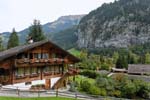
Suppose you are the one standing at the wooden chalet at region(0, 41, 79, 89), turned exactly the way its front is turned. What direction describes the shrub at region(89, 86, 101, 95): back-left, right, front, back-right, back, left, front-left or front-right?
front-left

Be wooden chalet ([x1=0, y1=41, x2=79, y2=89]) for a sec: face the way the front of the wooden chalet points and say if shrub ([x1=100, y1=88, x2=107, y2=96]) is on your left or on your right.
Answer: on your left

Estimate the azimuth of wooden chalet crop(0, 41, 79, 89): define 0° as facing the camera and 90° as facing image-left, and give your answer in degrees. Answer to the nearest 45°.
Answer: approximately 315°
